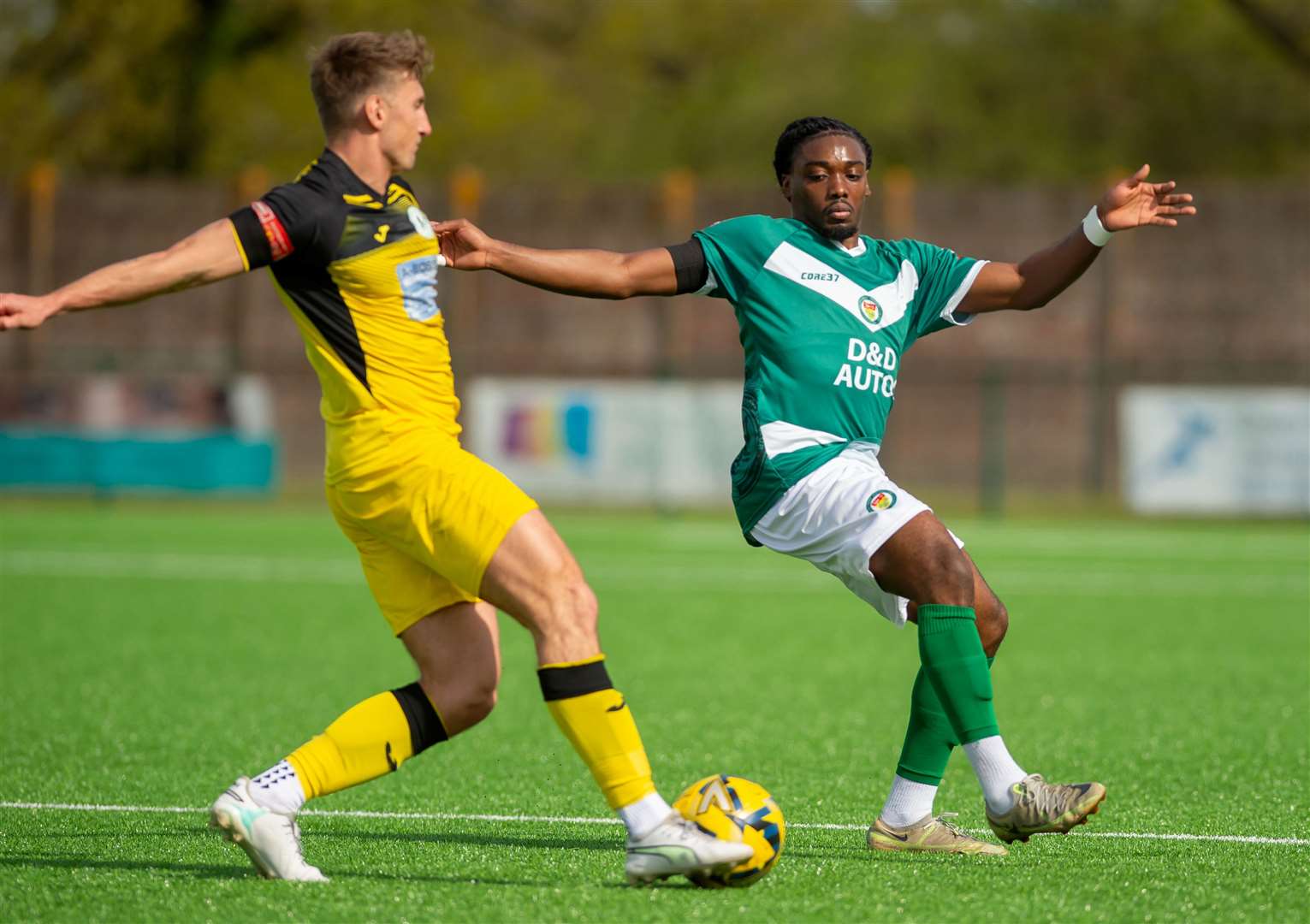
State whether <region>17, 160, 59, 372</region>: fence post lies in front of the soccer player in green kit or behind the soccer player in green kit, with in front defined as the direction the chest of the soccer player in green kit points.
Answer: behind

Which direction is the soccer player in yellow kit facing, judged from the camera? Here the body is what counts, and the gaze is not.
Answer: to the viewer's right

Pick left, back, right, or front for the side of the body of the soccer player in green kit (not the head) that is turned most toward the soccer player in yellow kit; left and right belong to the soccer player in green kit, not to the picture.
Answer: right

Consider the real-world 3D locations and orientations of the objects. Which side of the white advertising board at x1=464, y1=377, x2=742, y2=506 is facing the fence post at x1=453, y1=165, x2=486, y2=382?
back

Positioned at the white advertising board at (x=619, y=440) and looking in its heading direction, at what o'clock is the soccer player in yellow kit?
The soccer player in yellow kit is roughly at 12 o'clock from the white advertising board.

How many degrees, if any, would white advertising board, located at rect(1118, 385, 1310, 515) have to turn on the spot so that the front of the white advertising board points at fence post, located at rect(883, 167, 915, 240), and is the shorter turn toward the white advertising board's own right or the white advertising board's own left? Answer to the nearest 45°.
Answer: approximately 135° to the white advertising board's own right

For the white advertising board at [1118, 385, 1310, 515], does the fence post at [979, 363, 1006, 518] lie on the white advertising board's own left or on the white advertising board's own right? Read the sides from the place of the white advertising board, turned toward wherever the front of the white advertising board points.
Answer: on the white advertising board's own right

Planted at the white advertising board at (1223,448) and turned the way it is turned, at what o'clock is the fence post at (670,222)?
The fence post is roughly at 4 o'clock from the white advertising board.

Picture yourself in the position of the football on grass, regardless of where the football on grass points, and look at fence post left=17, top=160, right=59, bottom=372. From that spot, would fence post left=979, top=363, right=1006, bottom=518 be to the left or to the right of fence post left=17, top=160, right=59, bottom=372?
right

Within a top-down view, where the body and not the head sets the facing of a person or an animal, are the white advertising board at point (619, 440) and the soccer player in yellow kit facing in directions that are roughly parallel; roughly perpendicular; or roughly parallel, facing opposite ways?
roughly perpendicular

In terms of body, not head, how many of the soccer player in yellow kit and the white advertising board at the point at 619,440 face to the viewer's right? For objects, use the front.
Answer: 1

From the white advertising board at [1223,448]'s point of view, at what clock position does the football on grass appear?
The football on grass is roughly at 12 o'clock from the white advertising board.

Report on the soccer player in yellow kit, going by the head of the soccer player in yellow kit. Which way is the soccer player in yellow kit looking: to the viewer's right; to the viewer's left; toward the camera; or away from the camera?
to the viewer's right

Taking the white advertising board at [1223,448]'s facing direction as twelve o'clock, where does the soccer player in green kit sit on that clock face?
The soccer player in green kit is roughly at 12 o'clock from the white advertising board.

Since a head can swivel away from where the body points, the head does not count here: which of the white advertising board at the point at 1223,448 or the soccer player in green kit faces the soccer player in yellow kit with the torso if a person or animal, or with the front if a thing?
the white advertising board
